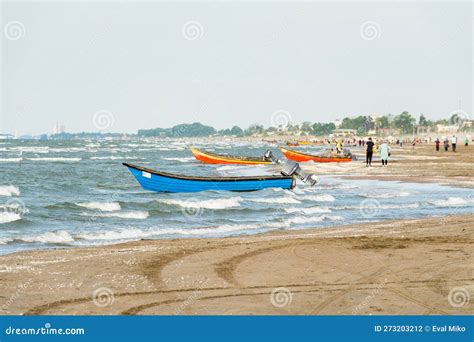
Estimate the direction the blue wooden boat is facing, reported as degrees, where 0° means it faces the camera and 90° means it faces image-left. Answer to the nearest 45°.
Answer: approximately 90°
